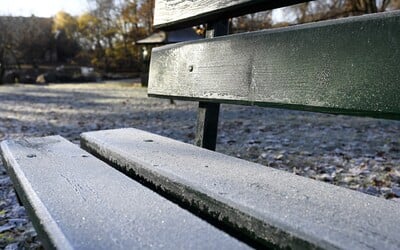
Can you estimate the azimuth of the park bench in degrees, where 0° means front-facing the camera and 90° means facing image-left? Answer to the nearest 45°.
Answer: approximately 45°
